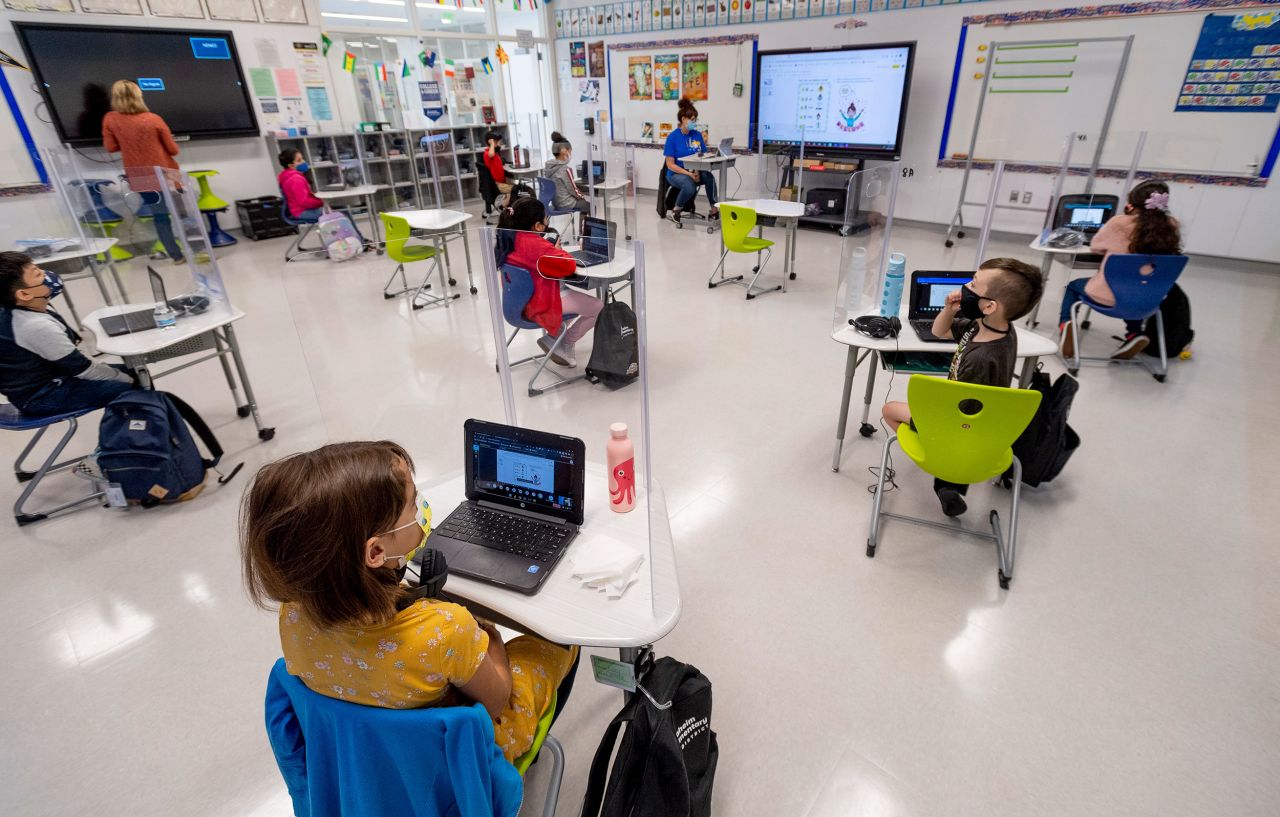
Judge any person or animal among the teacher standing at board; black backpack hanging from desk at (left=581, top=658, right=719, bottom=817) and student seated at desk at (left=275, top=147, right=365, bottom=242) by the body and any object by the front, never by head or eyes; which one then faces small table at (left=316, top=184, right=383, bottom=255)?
the student seated at desk

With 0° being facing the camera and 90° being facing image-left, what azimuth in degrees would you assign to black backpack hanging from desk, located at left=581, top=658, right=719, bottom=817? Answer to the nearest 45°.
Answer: approximately 315°

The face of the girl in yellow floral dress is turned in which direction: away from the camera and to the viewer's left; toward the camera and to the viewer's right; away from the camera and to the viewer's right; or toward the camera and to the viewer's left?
away from the camera and to the viewer's right

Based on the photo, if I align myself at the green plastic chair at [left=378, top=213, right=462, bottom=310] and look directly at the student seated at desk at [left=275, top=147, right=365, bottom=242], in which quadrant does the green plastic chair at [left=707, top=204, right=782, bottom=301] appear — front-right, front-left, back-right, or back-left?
back-right

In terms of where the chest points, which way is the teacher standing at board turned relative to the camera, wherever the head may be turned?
away from the camera

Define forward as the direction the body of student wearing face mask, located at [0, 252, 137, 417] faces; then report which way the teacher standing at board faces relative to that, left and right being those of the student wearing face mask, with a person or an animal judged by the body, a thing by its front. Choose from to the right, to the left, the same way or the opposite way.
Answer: to the left

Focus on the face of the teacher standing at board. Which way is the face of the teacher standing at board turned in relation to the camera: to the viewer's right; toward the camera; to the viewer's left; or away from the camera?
away from the camera

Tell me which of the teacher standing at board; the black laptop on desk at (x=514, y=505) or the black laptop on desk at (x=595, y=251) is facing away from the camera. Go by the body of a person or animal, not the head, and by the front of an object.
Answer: the teacher standing at board

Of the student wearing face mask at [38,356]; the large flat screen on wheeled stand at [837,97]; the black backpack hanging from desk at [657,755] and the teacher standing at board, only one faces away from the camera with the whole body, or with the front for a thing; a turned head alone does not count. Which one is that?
the teacher standing at board

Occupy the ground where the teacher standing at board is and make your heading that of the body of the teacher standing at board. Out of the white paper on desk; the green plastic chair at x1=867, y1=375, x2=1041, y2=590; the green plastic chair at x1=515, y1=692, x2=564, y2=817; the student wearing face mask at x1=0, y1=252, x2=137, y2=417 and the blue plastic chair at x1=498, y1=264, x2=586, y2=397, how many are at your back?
5

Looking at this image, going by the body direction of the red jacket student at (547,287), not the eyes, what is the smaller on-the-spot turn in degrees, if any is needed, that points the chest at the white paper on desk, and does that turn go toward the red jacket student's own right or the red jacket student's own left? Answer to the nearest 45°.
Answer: approximately 90° to the red jacket student's own right

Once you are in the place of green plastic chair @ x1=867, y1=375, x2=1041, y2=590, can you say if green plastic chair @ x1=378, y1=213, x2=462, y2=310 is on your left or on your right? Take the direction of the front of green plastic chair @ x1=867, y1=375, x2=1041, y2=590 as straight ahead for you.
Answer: on your left

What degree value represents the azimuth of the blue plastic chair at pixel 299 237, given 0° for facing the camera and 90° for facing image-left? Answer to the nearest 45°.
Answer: approximately 270°

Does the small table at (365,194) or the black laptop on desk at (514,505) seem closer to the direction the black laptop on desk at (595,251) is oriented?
the black laptop on desk

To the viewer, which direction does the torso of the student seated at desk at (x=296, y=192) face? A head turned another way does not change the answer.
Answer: to the viewer's right

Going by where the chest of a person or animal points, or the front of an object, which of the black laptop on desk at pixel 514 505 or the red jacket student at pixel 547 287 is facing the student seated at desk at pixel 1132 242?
the red jacket student

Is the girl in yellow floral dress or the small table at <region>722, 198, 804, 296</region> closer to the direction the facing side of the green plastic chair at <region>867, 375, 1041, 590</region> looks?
the small table

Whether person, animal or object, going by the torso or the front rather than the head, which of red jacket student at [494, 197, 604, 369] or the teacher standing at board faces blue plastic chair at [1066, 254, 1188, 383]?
the red jacket student
